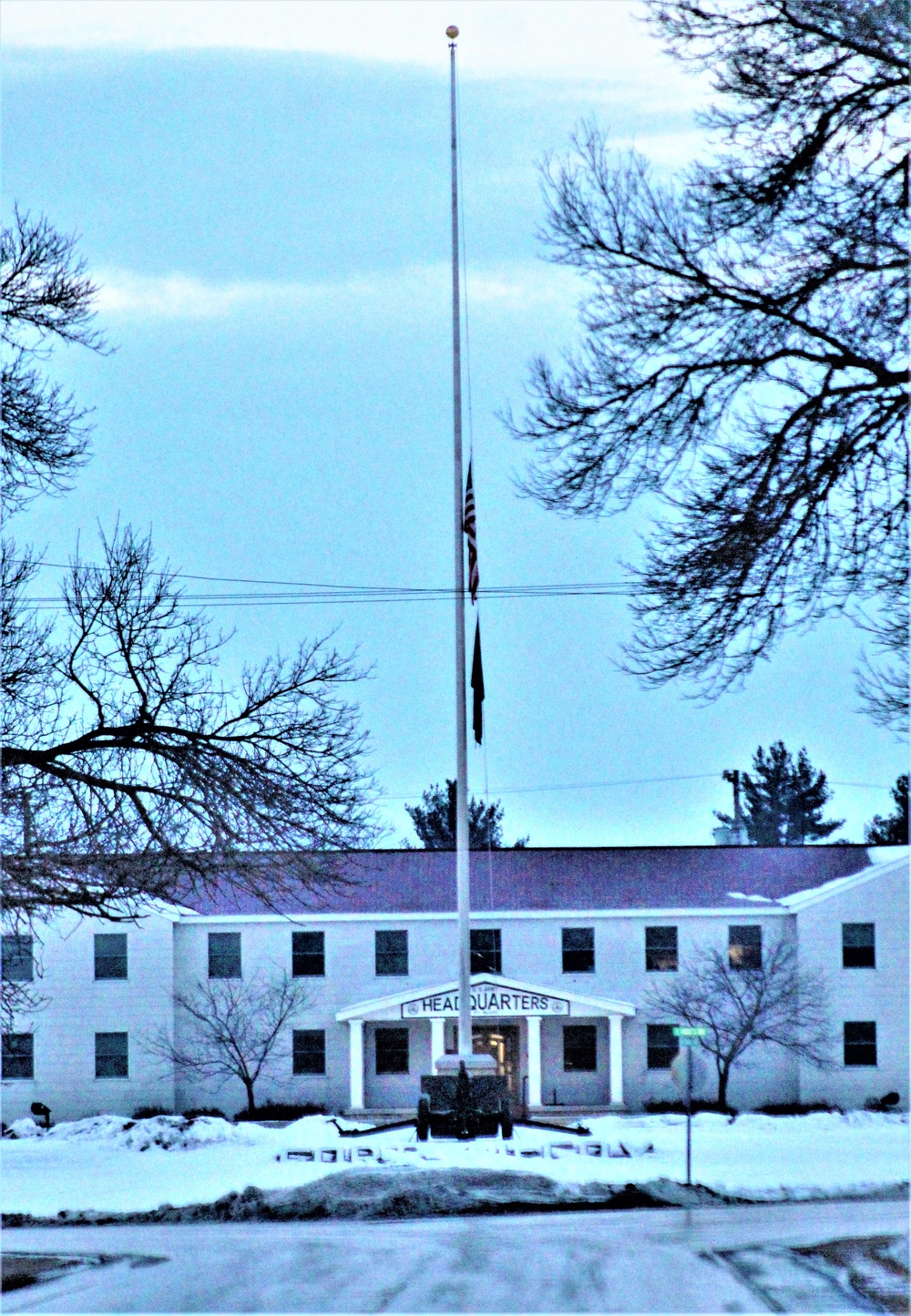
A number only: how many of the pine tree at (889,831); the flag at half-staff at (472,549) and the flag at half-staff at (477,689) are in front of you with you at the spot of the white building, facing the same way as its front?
2

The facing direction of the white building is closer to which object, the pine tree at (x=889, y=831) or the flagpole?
the flagpole

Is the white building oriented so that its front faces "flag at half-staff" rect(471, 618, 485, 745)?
yes

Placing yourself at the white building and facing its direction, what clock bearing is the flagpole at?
The flagpole is roughly at 12 o'clock from the white building.

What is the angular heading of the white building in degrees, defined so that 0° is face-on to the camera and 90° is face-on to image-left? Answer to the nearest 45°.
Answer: approximately 0°

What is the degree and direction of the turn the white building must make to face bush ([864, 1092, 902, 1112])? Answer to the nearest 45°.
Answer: approximately 45° to its left

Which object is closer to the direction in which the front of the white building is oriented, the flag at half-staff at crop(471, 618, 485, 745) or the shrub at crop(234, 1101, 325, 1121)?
the flag at half-staff

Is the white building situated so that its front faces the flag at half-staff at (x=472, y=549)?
yes

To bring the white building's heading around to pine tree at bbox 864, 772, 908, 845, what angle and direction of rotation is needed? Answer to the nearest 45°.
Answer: approximately 135° to its left

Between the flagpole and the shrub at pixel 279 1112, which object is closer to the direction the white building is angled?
the flagpole
